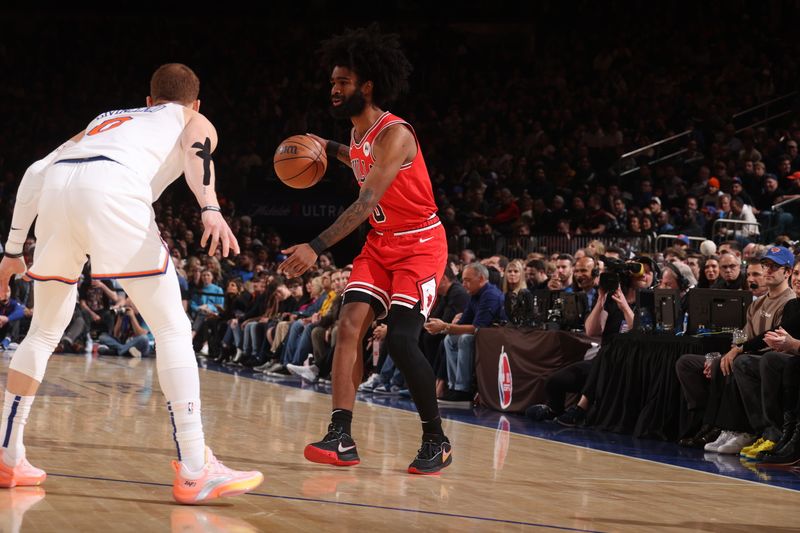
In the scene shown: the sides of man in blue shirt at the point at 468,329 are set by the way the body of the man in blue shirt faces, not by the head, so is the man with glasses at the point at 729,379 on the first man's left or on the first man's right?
on the first man's left

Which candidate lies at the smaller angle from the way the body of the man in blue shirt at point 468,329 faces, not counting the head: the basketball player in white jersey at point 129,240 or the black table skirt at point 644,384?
the basketball player in white jersey

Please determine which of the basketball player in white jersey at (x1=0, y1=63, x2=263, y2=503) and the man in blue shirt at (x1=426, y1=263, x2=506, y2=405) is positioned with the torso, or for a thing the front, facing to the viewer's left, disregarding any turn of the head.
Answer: the man in blue shirt

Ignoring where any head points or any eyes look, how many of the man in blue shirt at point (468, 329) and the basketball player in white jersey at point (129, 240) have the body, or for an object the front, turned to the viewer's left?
1

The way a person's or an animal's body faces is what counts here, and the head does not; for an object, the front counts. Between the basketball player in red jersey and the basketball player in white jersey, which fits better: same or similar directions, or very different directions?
very different directions

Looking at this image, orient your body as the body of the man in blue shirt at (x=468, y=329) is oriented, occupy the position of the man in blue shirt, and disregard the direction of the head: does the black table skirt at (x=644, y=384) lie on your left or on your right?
on your left

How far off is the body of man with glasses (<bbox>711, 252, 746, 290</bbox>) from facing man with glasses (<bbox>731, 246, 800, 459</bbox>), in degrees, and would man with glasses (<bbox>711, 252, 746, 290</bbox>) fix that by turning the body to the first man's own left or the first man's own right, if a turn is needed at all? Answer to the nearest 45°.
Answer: approximately 45° to the first man's own left

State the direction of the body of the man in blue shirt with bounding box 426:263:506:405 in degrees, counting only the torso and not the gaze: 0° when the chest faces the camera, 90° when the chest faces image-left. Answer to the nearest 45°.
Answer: approximately 90°

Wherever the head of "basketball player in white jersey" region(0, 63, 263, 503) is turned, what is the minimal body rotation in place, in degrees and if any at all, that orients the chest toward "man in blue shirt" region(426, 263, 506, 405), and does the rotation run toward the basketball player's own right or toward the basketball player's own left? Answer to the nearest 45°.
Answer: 0° — they already face them

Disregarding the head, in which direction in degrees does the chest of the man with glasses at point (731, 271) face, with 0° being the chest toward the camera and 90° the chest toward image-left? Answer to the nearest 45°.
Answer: approximately 45°

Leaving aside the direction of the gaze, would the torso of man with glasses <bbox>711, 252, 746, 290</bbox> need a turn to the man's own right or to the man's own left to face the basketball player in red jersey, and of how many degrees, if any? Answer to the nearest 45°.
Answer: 0° — they already face them
